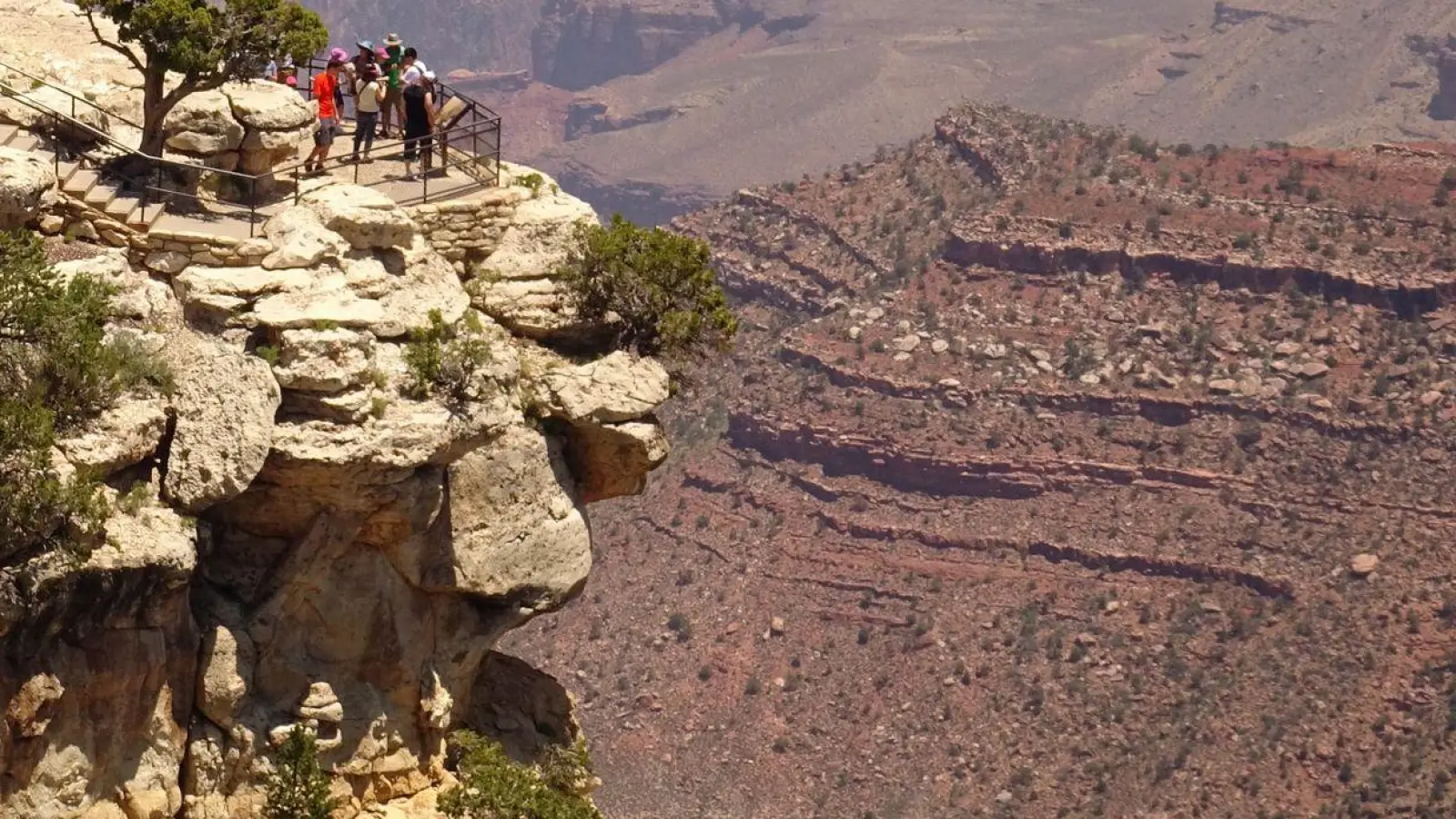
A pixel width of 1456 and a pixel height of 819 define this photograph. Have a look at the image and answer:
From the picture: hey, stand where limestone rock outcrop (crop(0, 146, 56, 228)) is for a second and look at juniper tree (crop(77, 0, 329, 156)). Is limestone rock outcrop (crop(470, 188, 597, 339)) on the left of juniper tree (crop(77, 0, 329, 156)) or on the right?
right

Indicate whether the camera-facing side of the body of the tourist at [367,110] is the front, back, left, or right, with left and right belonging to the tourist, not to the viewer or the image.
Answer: back

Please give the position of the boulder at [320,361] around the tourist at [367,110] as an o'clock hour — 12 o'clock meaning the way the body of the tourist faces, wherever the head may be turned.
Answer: The boulder is roughly at 6 o'clock from the tourist.

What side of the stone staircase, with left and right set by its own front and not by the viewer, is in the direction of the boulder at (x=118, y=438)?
right

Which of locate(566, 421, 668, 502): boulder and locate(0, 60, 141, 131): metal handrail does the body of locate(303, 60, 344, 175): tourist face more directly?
the boulder

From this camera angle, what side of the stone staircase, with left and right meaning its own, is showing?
right
